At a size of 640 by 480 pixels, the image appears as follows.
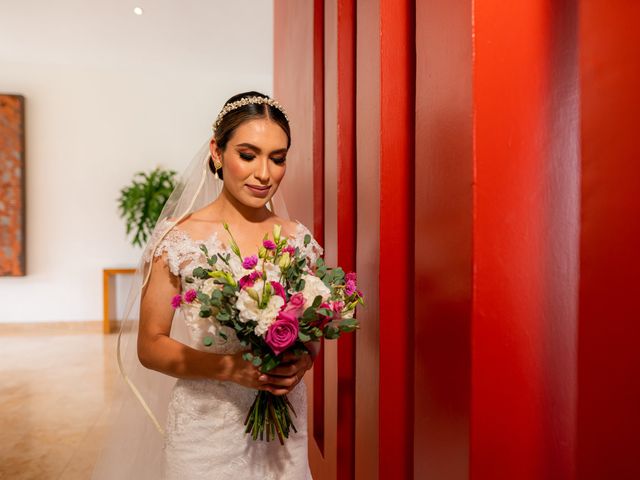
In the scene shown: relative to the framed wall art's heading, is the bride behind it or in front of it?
in front

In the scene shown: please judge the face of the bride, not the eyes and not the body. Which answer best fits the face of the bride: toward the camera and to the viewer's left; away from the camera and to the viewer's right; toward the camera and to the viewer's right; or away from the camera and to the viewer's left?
toward the camera and to the viewer's right

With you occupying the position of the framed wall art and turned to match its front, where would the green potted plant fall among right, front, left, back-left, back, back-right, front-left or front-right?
front-left

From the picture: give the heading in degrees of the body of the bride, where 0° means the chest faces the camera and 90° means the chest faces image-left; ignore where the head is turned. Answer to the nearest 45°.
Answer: approximately 315°

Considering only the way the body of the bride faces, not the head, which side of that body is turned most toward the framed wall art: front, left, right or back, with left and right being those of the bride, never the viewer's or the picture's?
back

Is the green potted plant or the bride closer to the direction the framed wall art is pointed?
the bride

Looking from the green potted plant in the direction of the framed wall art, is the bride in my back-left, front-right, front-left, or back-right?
back-left

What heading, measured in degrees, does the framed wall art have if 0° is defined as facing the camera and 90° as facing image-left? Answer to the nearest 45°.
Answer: approximately 0°

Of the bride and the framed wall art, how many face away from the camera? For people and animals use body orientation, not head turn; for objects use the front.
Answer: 0

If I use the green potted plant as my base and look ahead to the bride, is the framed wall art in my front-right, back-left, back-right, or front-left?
back-right
